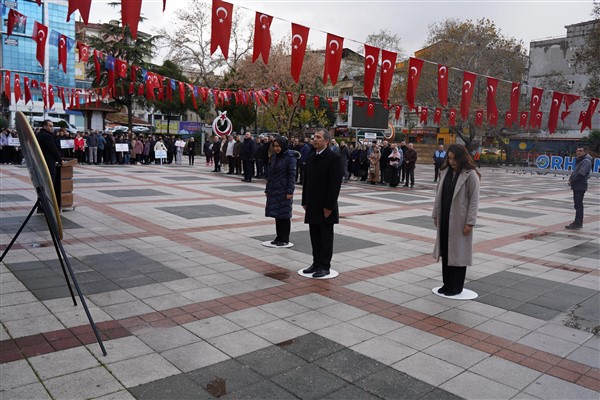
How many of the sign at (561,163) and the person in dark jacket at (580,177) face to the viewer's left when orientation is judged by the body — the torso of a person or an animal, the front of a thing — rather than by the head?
1

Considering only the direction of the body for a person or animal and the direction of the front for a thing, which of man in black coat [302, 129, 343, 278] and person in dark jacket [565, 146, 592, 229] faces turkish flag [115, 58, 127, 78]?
the person in dark jacket

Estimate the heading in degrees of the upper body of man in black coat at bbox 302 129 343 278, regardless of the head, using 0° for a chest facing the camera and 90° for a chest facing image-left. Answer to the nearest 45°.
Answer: approximately 45°

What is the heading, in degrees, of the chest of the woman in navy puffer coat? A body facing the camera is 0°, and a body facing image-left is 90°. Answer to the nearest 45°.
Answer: approximately 45°

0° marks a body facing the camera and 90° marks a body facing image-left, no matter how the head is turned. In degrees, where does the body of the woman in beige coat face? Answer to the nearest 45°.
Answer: approximately 45°

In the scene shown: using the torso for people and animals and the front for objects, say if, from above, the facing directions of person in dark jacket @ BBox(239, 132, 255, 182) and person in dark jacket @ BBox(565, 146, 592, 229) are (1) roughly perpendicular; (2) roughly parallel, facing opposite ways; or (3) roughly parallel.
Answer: roughly perpendicular

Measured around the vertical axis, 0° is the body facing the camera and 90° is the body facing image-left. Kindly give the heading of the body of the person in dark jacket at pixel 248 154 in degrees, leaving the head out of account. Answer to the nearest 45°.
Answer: approximately 45°

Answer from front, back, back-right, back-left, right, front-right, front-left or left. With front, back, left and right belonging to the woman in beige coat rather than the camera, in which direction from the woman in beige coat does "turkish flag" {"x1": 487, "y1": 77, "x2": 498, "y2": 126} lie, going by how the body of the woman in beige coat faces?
back-right

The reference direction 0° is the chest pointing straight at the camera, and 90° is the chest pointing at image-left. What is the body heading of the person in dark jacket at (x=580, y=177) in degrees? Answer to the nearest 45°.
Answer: approximately 90°

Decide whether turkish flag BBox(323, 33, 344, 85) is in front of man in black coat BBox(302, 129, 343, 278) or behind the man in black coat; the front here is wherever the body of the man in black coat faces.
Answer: behind

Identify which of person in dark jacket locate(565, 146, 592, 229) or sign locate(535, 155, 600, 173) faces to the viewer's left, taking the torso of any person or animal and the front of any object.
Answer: the person in dark jacket
